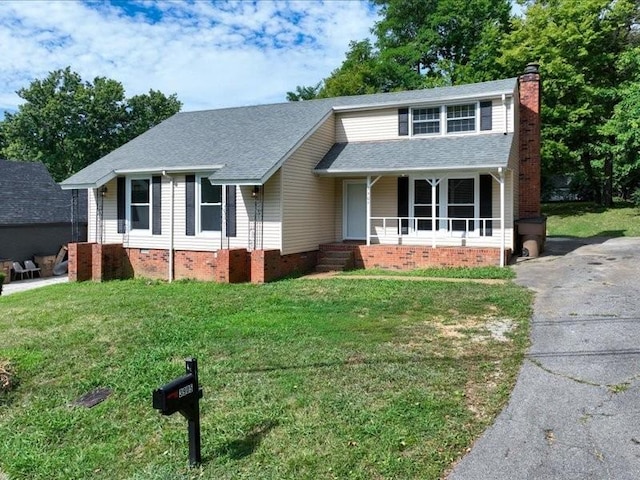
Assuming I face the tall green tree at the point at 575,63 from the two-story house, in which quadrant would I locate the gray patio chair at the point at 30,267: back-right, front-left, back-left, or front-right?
back-left

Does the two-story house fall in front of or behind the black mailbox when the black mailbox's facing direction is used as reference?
behind

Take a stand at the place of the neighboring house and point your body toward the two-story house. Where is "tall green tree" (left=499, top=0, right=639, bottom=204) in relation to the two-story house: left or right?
left

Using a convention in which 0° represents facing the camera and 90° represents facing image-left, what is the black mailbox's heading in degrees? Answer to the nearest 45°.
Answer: approximately 45°

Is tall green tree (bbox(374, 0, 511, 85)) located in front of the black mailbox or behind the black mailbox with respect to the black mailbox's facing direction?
behind

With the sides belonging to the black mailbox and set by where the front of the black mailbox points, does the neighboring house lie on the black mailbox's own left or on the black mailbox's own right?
on the black mailbox's own right

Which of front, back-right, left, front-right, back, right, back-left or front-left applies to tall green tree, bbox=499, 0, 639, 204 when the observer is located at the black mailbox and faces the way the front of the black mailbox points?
back

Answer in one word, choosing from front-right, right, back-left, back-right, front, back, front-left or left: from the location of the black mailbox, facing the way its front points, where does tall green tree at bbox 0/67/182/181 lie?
back-right

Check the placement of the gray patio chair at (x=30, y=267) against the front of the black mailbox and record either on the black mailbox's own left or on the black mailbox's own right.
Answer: on the black mailbox's own right
